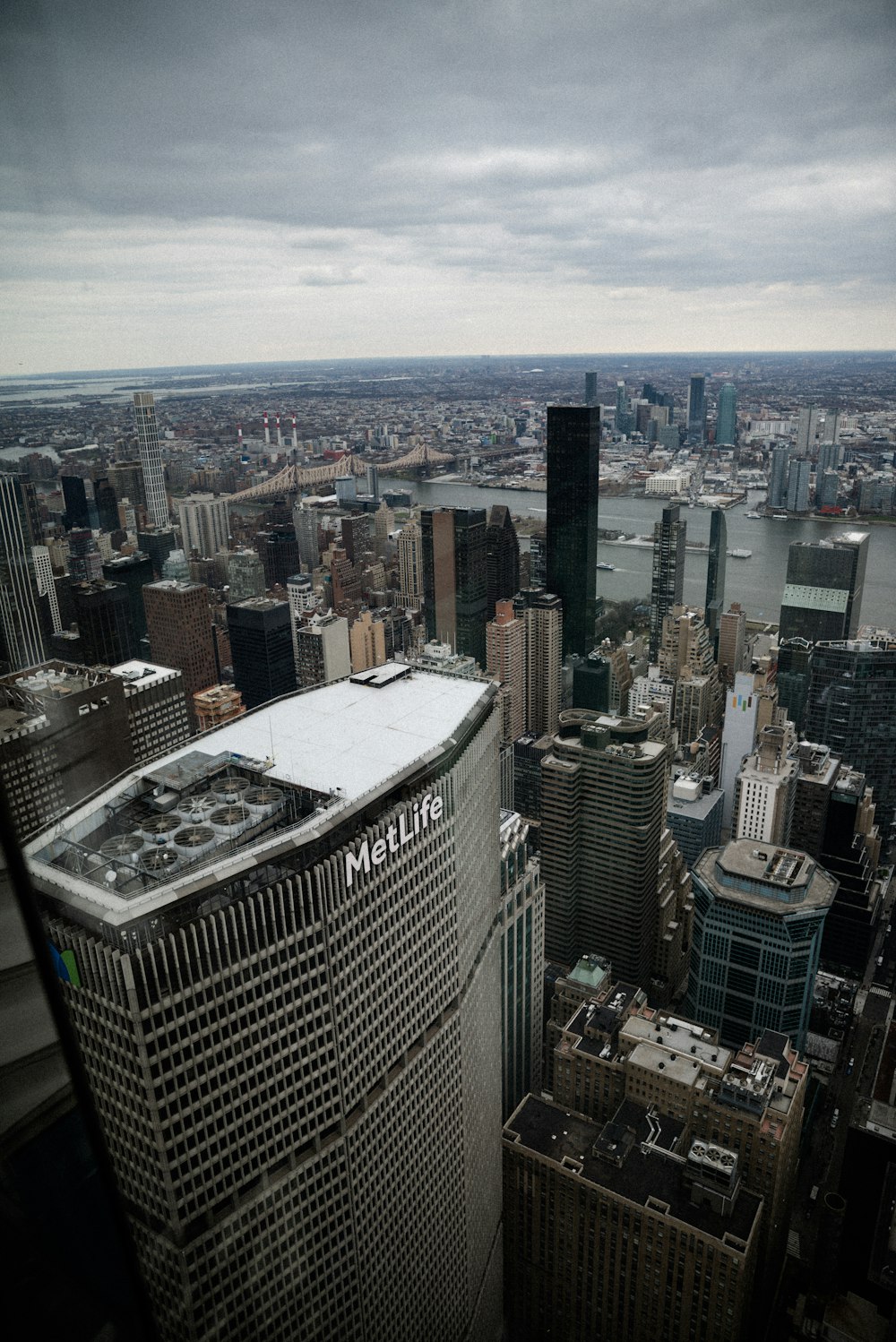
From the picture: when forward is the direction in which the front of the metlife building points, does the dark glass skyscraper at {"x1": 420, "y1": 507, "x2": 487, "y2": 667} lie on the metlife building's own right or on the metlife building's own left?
on the metlife building's own left

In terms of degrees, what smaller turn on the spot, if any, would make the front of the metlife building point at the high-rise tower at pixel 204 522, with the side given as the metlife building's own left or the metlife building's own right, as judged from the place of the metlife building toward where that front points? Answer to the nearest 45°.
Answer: approximately 135° to the metlife building's own left

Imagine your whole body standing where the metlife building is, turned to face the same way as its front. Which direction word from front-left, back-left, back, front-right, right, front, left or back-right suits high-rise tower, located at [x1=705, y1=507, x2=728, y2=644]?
left

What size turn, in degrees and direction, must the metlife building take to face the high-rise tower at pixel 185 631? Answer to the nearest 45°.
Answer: approximately 135° to its left

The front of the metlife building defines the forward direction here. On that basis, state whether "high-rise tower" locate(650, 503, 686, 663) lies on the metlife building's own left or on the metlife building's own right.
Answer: on the metlife building's own left

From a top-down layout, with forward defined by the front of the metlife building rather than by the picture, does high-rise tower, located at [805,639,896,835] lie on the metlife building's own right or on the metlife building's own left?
on the metlife building's own left

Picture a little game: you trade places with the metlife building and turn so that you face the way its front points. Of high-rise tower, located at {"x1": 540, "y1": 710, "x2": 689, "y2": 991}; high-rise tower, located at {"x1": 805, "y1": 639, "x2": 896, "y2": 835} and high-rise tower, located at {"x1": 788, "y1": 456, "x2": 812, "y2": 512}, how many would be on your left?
3

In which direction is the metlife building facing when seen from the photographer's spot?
facing the viewer and to the right of the viewer

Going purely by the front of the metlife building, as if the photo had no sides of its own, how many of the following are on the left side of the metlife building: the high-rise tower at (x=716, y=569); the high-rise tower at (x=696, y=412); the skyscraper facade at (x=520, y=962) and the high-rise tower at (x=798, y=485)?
4

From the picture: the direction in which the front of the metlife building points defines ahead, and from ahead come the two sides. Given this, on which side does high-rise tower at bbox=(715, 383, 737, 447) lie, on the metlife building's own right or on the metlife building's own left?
on the metlife building's own left

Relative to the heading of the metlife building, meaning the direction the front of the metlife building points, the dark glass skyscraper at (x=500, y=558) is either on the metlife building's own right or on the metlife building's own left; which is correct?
on the metlife building's own left

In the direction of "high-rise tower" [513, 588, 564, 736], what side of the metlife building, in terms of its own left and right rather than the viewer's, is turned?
left

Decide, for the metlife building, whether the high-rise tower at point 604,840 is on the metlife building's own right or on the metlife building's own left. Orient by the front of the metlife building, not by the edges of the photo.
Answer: on the metlife building's own left

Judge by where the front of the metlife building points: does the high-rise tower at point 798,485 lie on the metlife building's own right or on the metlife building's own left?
on the metlife building's own left
